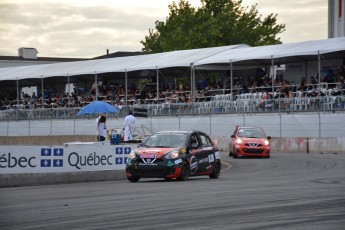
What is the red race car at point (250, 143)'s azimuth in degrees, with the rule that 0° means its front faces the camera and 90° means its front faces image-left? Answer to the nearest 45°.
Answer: approximately 0°

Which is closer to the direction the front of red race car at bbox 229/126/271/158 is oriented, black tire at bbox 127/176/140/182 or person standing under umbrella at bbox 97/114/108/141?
the black tire

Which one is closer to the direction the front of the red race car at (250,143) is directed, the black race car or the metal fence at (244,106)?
the black race car

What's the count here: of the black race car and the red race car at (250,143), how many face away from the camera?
0

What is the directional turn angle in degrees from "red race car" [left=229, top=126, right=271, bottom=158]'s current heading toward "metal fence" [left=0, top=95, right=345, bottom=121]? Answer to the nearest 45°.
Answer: approximately 180°

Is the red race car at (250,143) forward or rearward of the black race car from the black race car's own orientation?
rearward

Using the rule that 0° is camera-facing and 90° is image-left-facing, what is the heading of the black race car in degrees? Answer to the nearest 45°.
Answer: approximately 45°

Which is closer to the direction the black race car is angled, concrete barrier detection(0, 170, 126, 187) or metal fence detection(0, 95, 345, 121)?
the concrete barrier

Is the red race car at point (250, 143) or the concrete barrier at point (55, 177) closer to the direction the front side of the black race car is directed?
the concrete barrier

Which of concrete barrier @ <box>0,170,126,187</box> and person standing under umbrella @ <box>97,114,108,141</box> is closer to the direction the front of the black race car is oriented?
the concrete barrier

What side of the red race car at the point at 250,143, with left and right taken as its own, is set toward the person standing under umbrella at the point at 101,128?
right

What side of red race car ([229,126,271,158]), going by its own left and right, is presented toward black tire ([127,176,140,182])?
front

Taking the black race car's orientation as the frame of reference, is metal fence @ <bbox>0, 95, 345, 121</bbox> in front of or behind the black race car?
behind
